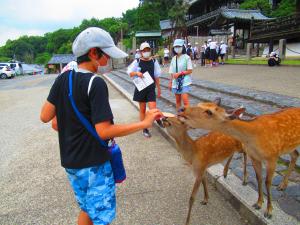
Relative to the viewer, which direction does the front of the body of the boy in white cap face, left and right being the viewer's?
facing away from the viewer and to the right of the viewer

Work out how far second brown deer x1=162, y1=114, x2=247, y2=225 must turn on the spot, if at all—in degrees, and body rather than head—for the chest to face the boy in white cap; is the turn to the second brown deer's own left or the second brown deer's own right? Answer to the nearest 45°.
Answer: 0° — it already faces them

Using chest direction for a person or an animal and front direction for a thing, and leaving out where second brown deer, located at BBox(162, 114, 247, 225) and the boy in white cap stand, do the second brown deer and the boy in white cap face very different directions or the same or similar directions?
very different directions

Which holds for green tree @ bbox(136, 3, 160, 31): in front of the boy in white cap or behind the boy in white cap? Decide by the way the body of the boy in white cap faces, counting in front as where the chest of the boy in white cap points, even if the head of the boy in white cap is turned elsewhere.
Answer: in front

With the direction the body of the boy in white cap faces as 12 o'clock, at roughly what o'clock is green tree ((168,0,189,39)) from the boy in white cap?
The green tree is roughly at 11 o'clock from the boy in white cap.

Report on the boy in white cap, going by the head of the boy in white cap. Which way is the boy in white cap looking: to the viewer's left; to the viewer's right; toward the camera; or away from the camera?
to the viewer's right

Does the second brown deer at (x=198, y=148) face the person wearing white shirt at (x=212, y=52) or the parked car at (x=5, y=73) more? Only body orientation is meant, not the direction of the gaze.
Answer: the parked car

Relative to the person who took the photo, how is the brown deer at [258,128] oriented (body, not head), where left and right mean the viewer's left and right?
facing the viewer and to the left of the viewer

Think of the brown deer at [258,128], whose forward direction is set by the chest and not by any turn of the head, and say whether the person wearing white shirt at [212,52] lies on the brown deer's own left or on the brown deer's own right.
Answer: on the brown deer's own right

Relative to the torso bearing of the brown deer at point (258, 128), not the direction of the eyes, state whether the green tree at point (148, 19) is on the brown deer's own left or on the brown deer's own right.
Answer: on the brown deer's own right

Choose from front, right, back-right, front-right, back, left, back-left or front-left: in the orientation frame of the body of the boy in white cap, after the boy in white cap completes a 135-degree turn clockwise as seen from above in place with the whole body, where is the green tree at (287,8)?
back-left
